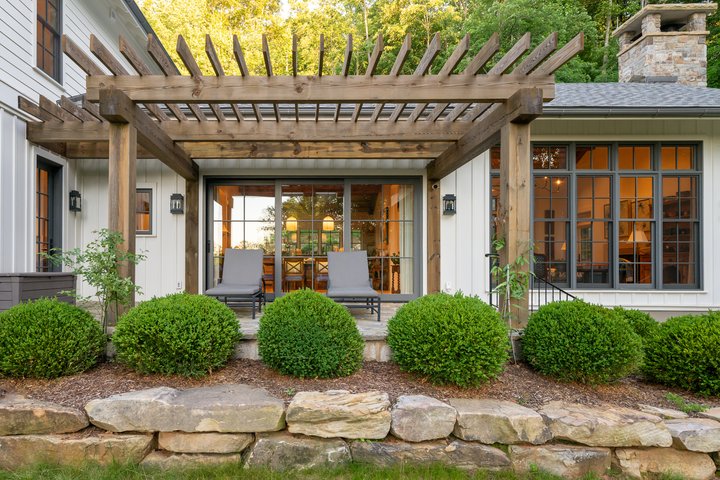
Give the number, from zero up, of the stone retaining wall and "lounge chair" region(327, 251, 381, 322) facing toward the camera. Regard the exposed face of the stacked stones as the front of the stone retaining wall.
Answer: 2

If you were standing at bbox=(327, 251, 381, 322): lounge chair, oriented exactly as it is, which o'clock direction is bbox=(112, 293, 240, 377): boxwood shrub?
The boxwood shrub is roughly at 1 o'clock from the lounge chair.

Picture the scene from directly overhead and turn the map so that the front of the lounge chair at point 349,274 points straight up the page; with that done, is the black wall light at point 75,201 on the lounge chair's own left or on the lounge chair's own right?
on the lounge chair's own right

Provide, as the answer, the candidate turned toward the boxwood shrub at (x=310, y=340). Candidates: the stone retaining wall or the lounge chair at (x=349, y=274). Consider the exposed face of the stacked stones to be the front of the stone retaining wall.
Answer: the lounge chair

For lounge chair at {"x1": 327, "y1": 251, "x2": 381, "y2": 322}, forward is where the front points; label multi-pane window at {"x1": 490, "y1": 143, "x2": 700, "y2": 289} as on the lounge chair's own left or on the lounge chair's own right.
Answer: on the lounge chair's own left

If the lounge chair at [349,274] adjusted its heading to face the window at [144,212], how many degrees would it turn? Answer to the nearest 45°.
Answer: approximately 90° to its right

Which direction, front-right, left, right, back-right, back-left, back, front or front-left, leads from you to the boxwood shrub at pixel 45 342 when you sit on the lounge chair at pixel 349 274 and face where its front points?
front-right

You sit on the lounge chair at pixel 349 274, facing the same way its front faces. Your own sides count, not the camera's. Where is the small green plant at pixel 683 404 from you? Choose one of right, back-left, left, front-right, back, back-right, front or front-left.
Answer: front-left

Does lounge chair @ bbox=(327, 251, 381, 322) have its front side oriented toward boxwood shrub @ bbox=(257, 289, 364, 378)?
yes

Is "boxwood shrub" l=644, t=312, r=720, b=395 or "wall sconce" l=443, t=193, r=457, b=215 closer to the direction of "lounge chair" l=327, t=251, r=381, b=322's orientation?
the boxwood shrub

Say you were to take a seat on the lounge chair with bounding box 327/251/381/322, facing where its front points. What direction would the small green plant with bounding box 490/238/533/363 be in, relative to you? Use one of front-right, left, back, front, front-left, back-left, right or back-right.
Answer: front-left

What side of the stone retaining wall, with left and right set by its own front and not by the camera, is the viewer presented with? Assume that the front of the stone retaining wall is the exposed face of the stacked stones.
front

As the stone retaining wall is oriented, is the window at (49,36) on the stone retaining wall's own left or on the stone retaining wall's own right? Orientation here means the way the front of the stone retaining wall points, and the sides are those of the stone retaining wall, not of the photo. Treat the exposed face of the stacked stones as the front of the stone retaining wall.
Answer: on the stone retaining wall's own right

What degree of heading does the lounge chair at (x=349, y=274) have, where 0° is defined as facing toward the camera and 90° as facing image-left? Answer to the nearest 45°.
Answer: approximately 0°
